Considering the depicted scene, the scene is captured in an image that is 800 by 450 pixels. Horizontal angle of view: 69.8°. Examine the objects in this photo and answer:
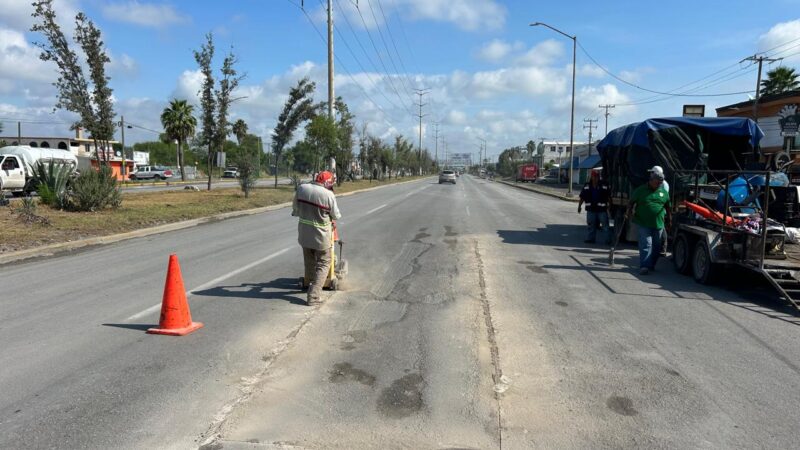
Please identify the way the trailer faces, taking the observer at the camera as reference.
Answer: facing away from the viewer and to the left of the viewer

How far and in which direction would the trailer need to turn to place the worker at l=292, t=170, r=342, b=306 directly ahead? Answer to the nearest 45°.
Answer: approximately 90° to its left

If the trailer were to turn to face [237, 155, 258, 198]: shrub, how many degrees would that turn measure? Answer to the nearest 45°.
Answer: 0° — it already faces it

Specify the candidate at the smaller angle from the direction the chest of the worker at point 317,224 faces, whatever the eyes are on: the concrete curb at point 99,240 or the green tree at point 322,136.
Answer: the green tree

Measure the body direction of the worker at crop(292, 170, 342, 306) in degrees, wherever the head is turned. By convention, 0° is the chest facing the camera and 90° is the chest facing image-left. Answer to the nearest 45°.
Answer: approximately 225°

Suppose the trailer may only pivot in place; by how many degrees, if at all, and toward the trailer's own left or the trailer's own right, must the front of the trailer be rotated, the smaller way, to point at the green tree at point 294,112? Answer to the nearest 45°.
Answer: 0° — it already faces it

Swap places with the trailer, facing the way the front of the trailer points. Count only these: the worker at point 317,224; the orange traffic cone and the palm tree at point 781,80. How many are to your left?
2

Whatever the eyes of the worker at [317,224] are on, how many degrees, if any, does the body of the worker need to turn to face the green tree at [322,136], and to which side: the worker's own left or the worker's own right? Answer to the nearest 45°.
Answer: approximately 45° to the worker's own left

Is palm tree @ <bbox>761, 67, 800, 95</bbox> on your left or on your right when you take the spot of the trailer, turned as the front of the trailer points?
on your right

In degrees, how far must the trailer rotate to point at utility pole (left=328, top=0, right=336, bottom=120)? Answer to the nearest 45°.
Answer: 0° — it already faces it

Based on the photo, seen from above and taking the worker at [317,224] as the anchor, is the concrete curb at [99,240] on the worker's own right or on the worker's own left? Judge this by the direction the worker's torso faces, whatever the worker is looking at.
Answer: on the worker's own left
